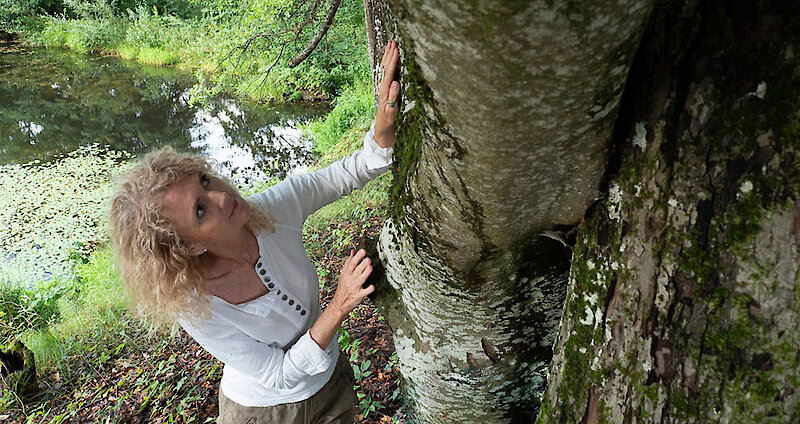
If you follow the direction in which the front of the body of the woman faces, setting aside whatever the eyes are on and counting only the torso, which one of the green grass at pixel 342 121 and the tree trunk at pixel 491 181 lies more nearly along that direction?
the tree trunk

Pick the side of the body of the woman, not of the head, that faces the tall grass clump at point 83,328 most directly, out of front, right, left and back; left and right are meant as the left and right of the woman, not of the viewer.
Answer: back

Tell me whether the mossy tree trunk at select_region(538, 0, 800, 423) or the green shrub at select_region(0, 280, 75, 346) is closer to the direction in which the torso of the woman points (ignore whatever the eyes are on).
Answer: the mossy tree trunk

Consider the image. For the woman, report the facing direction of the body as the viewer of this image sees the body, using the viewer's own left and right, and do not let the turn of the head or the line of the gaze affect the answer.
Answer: facing the viewer and to the right of the viewer

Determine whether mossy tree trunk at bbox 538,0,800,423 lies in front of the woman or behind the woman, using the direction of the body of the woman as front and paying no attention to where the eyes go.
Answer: in front

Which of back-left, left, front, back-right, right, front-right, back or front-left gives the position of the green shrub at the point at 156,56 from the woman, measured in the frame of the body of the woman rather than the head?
back-left

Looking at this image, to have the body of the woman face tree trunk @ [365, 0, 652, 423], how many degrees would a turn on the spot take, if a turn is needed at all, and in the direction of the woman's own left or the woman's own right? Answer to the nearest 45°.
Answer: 0° — they already face it

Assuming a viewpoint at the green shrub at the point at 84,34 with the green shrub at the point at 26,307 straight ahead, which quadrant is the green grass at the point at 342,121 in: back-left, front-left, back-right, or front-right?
front-left

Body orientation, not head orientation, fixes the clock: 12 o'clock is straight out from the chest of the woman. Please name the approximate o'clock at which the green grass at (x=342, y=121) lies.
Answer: The green grass is roughly at 8 o'clock from the woman.

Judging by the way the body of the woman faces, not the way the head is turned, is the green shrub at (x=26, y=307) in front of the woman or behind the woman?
behind
